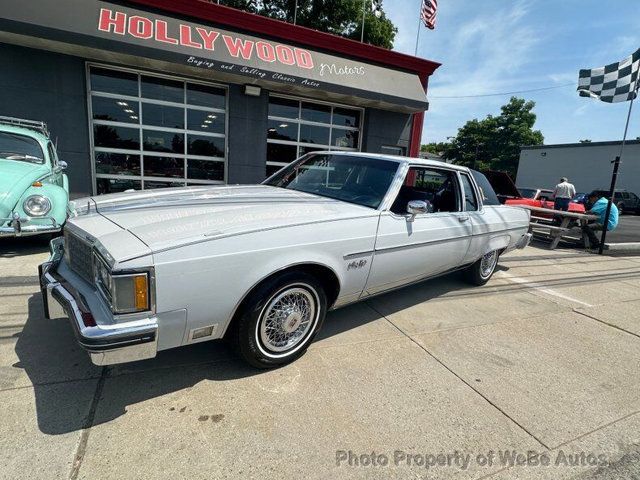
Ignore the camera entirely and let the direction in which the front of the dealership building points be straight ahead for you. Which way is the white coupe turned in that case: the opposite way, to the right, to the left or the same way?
to the right

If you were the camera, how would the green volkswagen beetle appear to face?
facing the viewer

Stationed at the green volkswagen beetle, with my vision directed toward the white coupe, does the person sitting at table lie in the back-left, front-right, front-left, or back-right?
front-left

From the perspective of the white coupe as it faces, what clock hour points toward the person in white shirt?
The person in white shirt is roughly at 6 o'clock from the white coupe.

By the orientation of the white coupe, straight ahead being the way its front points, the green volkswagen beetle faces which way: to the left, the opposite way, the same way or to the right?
to the left

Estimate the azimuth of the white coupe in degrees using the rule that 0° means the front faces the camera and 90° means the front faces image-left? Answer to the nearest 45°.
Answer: approximately 45°

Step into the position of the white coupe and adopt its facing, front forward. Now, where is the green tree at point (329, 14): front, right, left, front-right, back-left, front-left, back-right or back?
back-right

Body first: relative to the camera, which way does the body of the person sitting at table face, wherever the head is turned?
to the viewer's left

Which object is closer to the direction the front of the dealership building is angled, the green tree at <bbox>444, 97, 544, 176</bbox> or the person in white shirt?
the person in white shirt

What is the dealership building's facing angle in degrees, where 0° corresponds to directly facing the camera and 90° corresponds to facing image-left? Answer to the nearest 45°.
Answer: approximately 315°

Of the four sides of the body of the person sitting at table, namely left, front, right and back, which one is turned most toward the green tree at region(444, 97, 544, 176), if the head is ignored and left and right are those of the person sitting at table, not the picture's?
right

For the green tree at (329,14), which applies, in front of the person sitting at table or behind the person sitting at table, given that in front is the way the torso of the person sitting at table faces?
in front

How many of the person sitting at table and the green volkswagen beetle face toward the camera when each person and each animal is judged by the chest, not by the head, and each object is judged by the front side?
1

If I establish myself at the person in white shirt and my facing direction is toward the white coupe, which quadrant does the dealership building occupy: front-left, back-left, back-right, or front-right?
front-right

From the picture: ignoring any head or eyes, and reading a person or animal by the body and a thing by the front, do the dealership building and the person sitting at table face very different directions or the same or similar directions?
very different directions

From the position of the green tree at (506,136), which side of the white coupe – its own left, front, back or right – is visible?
back

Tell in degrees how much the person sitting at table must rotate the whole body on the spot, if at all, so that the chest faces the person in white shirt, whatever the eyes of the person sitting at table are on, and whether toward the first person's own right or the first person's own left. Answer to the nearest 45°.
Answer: approximately 90° to the first person's own right

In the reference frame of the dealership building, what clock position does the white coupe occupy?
The white coupe is roughly at 1 o'clock from the dealership building.

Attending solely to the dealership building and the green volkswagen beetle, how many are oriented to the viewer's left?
0
